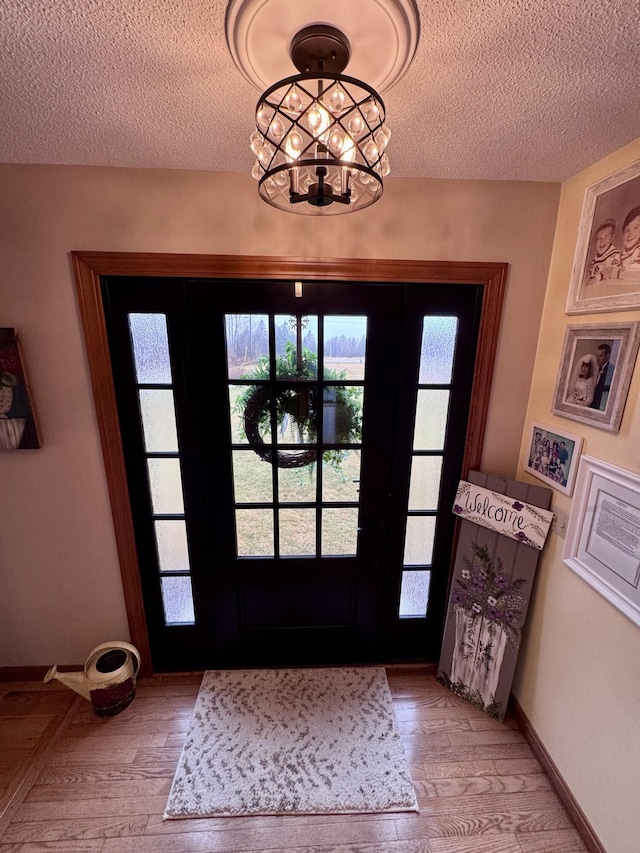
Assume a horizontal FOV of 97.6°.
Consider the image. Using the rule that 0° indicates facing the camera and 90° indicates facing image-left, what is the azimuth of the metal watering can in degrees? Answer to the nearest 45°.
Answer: approximately 90°

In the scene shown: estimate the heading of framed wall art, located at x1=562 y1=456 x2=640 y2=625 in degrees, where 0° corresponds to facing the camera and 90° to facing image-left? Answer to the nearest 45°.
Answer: approximately 45°

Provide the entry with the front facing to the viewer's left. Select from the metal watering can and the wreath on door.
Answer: the metal watering can

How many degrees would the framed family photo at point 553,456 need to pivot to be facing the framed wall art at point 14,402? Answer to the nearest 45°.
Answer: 0° — it already faces it
